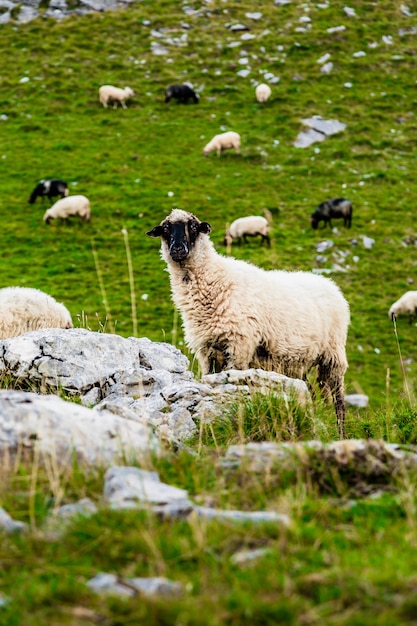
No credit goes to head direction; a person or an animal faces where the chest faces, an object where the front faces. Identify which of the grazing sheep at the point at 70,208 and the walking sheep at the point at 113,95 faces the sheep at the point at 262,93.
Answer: the walking sheep at the point at 113,95

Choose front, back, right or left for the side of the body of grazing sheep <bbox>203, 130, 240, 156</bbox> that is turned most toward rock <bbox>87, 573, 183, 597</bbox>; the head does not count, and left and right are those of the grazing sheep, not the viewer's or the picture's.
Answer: left

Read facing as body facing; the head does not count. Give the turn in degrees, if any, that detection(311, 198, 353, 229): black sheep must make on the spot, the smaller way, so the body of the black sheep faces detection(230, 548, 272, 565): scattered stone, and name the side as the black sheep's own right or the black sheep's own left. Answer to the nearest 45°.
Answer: approximately 90° to the black sheep's own left

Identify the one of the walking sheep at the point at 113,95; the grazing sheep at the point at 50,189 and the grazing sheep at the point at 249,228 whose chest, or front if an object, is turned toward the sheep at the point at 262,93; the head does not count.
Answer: the walking sheep at the point at 113,95

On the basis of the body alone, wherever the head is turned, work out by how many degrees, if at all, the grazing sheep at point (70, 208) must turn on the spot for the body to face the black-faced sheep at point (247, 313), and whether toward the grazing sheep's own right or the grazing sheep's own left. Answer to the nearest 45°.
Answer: approximately 90° to the grazing sheep's own left

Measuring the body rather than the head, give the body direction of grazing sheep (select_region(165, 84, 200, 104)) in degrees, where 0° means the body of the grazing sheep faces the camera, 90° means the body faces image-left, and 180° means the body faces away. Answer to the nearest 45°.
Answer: approximately 270°

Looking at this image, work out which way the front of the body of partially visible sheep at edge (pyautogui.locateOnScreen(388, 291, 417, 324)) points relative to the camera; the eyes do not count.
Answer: to the viewer's left

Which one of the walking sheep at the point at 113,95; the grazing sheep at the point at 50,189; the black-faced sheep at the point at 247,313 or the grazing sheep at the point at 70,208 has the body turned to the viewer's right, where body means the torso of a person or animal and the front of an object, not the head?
the walking sheep at the point at 113,95

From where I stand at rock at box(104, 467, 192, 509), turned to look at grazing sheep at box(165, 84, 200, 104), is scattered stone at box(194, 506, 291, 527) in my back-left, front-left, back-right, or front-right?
back-right

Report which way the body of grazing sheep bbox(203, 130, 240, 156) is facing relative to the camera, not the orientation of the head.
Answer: to the viewer's left

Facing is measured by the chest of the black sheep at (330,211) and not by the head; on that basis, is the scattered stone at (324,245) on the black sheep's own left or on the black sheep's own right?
on the black sheep's own left

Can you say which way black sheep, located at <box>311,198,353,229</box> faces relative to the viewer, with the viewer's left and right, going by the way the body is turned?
facing to the left of the viewer

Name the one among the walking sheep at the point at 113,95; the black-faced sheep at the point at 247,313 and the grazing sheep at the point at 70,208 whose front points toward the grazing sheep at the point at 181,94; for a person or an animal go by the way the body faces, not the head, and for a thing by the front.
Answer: the walking sheep at the point at 113,95
